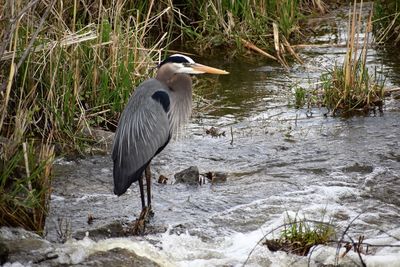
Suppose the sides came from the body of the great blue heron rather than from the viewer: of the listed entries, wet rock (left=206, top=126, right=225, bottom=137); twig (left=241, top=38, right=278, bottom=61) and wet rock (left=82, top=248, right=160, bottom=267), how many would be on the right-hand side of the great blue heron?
1

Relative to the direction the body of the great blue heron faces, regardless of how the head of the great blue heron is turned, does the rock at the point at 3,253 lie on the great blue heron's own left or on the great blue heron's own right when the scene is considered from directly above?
on the great blue heron's own right

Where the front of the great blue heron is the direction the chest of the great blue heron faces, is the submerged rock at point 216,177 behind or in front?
in front

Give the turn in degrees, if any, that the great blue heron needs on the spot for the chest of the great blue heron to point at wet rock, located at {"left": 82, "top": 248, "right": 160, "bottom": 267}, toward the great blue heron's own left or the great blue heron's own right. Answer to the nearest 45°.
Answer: approximately 90° to the great blue heron's own right

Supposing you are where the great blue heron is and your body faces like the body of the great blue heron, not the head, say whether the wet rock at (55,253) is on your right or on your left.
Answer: on your right

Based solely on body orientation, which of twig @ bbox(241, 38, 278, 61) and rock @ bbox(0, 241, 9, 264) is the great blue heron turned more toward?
the twig

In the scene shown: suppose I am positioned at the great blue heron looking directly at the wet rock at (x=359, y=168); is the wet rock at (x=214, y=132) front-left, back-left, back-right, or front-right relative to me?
front-left

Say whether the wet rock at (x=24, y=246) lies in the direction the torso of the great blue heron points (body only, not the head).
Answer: no

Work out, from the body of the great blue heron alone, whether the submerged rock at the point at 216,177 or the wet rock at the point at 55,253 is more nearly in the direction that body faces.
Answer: the submerged rock

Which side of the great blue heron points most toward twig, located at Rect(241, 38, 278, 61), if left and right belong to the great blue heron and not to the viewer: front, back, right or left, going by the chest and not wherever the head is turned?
left

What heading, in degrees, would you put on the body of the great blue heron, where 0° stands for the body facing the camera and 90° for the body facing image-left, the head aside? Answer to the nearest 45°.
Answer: approximately 270°

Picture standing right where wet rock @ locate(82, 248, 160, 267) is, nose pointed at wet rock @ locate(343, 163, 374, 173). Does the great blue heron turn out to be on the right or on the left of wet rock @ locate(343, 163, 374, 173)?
left
